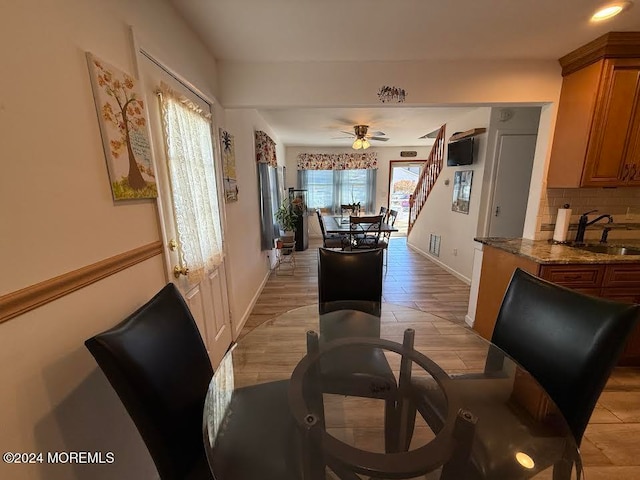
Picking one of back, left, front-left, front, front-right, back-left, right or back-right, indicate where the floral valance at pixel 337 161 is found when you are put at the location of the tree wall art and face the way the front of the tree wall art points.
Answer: left

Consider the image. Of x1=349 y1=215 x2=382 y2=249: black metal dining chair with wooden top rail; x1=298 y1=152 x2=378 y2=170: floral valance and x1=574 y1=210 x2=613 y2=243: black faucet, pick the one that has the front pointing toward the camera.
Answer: the floral valance

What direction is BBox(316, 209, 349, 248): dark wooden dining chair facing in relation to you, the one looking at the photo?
facing to the right of the viewer

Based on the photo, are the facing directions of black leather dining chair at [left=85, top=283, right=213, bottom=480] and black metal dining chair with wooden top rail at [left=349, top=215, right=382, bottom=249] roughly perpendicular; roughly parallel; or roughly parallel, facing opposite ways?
roughly perpendicular

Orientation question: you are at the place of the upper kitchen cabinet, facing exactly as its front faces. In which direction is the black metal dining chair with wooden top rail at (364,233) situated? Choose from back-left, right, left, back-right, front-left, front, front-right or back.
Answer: back-right

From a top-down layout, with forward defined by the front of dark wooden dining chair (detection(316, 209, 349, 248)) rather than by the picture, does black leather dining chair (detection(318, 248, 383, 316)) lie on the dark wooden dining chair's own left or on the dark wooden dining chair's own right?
on the dark wooden dining chair's own right

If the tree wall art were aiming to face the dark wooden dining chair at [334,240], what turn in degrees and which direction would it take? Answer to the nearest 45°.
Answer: approximately 90° to its left

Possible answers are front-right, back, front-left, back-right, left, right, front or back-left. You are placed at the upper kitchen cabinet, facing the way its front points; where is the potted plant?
back-right

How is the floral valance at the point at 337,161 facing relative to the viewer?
toward the camera

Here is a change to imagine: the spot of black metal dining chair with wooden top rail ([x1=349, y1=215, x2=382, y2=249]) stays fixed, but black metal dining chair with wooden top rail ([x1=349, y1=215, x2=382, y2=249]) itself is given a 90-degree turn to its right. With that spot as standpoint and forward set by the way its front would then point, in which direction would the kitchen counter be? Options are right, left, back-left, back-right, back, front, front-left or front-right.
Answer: front-right
